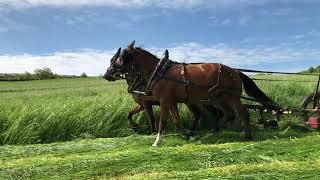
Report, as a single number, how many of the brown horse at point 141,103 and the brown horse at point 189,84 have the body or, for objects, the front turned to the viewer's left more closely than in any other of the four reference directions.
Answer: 2

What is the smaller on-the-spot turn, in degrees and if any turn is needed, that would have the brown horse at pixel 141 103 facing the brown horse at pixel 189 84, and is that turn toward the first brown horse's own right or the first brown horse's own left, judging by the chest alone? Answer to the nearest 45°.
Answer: approximately 135° to the first brown horse's own left

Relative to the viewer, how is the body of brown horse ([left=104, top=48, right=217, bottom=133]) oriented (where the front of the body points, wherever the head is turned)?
to the viewer's left

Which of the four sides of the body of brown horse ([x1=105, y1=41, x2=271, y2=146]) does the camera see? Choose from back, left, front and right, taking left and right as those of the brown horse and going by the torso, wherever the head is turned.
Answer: left
